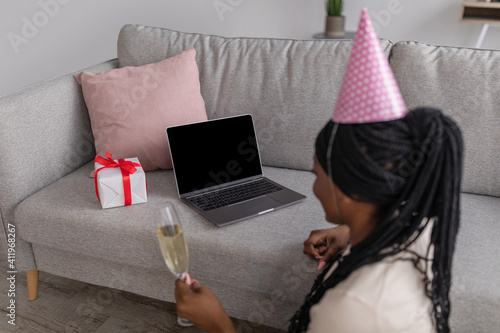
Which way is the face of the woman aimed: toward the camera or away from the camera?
away from the camera

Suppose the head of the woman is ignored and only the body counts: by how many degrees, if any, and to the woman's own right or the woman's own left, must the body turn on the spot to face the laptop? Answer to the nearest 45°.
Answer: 0° — they already face it

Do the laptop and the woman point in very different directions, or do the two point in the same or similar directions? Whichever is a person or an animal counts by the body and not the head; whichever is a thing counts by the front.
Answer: very different directions

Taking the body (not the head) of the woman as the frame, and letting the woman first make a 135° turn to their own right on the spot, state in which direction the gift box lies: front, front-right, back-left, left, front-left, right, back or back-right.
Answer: back-left

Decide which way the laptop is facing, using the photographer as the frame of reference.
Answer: facing the viewer and to the right of the viewer

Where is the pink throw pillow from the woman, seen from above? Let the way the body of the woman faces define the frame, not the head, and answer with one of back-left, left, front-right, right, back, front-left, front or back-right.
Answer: front

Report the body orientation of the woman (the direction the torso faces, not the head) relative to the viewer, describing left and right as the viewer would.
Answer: facing away from the viewer and to the left of the viewer
